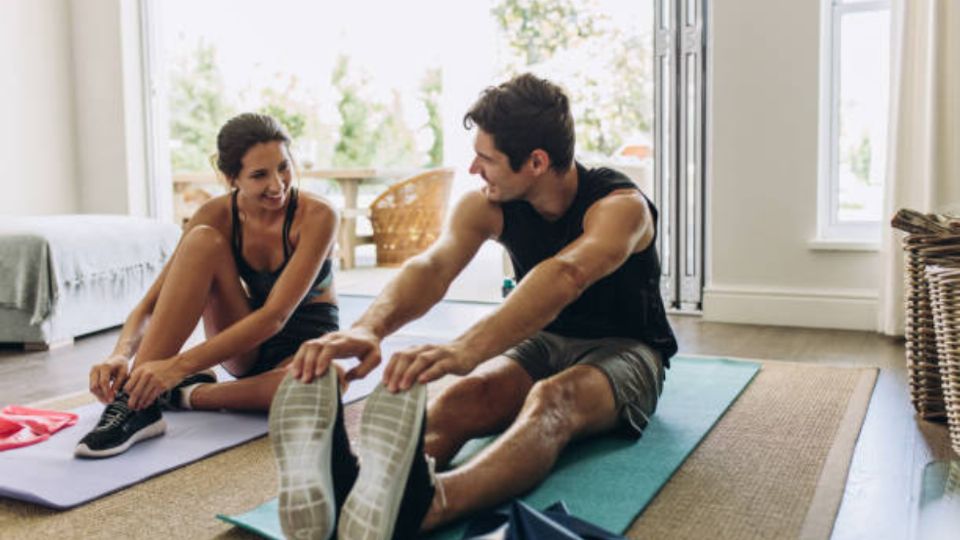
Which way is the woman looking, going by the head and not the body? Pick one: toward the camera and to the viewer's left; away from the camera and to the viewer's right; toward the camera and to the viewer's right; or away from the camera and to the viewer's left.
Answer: toward the camera and to the viewer's right

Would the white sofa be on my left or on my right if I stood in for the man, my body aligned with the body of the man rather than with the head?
on my right

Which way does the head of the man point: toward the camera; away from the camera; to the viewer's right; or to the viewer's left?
to the viewer's left

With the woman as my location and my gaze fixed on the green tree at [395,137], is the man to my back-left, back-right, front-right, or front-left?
back-right

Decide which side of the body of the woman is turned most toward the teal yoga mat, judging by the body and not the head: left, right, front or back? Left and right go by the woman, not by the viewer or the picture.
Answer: left

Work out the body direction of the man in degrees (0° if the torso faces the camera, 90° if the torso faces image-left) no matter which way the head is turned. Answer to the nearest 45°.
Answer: approximately 45°

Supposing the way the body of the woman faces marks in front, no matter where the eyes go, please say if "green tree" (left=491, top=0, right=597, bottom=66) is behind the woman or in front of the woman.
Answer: behind

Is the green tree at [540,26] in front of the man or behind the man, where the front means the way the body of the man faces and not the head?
behind

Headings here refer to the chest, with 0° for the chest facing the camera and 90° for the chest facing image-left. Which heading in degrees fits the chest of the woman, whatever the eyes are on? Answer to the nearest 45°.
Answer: approximately 45°
